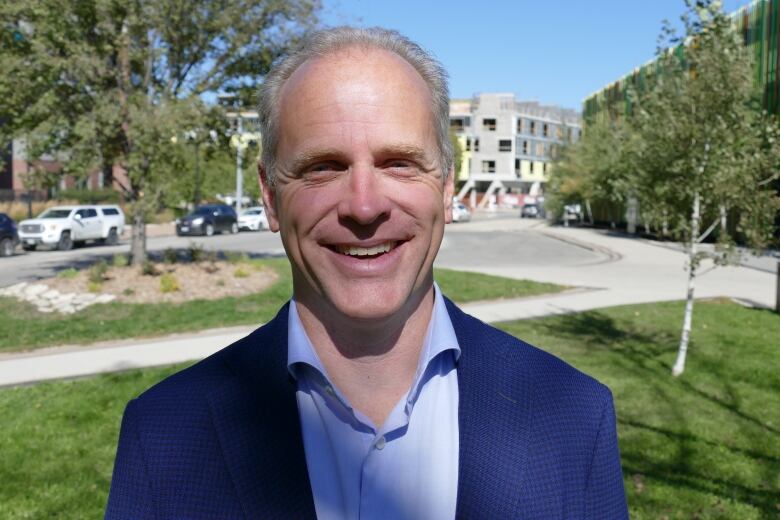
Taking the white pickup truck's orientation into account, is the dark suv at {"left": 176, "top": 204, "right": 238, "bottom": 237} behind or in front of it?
behind

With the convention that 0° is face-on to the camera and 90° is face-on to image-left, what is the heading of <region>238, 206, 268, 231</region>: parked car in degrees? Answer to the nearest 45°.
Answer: approximately 45°

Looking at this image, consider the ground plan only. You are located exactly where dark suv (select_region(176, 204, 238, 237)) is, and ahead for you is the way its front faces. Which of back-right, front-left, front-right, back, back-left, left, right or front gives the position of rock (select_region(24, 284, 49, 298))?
front-left

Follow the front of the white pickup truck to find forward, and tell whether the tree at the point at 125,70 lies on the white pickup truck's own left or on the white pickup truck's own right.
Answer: on the white pickup truck's own left

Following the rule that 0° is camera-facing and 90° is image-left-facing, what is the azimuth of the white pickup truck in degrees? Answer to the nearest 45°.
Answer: approximately 45°

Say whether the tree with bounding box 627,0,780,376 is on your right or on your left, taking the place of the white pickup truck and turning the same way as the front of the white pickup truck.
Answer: on your left

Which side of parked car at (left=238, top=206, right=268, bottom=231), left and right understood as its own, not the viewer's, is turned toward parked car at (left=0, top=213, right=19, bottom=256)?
front

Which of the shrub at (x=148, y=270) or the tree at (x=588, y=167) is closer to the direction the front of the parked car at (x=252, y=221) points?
the shrub

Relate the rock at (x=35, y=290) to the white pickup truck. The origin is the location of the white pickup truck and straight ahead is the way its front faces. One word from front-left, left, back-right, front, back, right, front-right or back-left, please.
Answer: front-left

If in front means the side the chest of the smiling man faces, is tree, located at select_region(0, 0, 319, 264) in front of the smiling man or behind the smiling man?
behind
